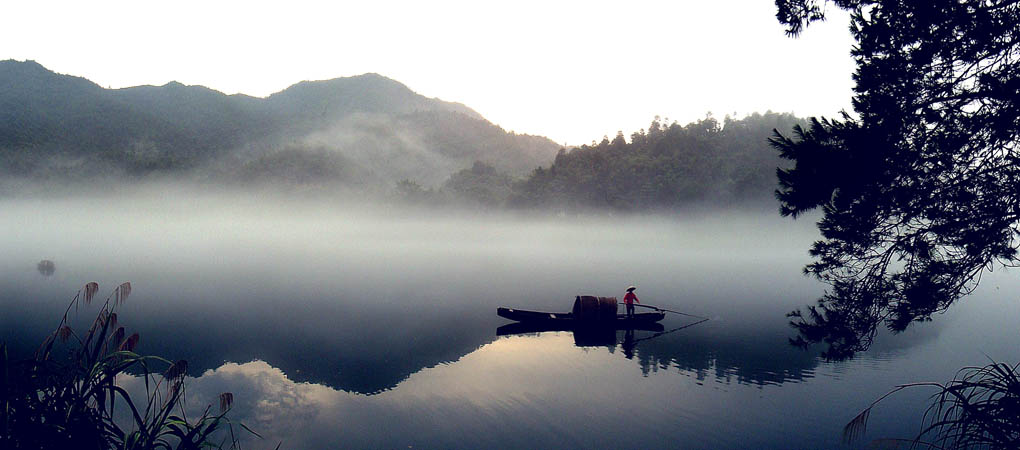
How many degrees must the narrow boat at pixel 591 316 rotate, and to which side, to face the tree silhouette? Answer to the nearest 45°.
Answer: approximately 90° to its left

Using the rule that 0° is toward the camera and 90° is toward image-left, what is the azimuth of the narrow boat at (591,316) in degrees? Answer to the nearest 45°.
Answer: approximately 90°
